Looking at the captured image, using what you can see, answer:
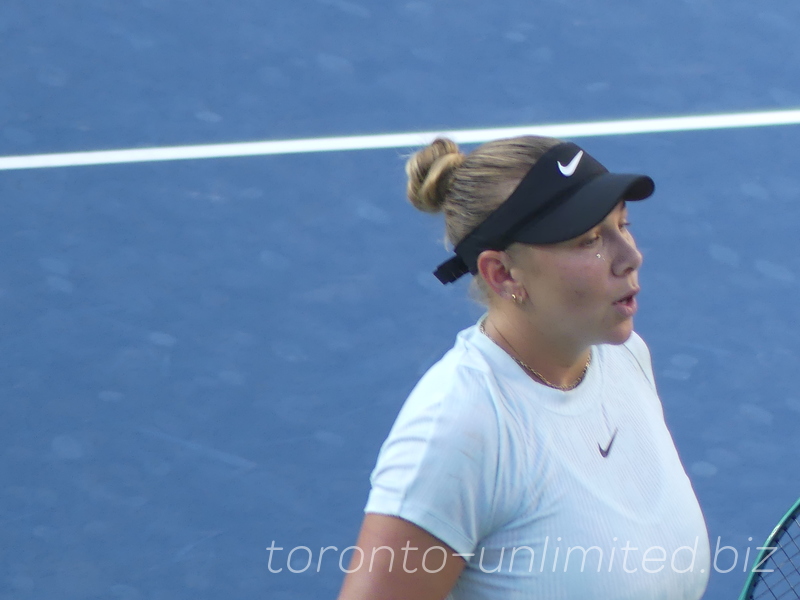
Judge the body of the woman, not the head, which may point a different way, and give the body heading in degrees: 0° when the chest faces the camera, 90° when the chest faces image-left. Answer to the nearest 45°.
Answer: approximately 315°

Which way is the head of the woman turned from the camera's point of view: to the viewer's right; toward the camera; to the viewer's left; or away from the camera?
to the viewer's right
